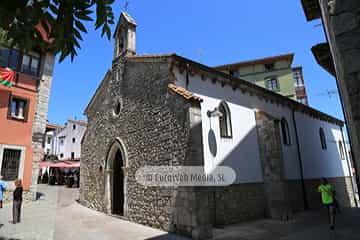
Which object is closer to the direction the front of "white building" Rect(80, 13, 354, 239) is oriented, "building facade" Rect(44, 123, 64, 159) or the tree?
the tree

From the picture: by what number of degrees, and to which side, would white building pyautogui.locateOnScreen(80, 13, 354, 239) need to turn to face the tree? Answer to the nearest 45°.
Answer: approximately 45° to its left

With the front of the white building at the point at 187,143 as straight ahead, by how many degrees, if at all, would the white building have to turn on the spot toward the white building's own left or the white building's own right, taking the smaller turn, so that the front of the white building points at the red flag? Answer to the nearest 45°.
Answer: approximately 45° to the white building's own right

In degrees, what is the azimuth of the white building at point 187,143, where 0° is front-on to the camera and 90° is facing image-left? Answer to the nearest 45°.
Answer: approximately 45°

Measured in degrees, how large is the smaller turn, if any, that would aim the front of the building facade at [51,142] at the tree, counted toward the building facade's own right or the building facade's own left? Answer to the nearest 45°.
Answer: approximately 45° to the building facade's own right

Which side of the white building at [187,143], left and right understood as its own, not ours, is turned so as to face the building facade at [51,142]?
right

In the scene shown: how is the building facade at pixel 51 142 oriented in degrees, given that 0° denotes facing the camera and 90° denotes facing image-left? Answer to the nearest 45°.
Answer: approximately 315°
